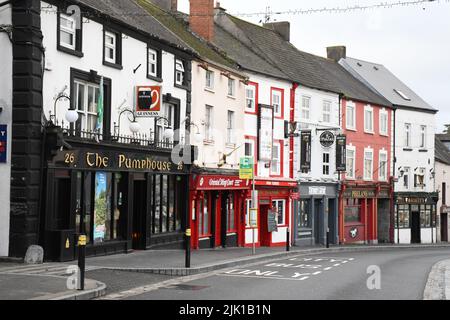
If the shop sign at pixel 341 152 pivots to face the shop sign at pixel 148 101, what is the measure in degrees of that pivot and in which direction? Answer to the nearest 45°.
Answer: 0° — it already faces it

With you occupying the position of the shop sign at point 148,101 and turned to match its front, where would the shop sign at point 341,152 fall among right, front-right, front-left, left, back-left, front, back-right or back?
back-left

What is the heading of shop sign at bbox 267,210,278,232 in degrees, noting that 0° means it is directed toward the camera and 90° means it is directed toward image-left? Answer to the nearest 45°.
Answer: approximately 0°

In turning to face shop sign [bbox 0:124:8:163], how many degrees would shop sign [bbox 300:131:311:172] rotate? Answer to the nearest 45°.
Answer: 0° — it already faces it

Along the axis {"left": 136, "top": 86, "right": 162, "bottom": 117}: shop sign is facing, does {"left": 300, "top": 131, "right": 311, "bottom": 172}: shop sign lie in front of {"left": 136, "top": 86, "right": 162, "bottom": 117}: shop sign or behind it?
behind

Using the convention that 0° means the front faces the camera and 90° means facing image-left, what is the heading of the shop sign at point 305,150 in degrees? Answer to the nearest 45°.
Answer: approximately 0°

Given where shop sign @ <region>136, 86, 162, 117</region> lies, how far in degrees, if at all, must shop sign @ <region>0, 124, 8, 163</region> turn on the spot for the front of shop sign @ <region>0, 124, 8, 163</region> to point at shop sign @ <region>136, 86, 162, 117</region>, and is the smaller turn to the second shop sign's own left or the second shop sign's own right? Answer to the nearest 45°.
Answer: approximately 135° to the second shop sign's own left

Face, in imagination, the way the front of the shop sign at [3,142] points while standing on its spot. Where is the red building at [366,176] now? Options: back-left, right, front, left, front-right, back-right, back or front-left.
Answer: back-left

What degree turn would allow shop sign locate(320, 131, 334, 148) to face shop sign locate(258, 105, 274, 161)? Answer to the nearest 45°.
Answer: approximately 45° to its right

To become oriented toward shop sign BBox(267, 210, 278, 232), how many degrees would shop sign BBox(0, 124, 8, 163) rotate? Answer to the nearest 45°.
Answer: approximately 135° to its left

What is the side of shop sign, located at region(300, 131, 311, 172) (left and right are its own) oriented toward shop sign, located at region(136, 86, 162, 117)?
front
